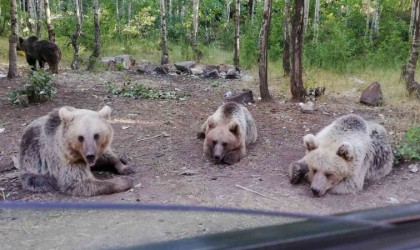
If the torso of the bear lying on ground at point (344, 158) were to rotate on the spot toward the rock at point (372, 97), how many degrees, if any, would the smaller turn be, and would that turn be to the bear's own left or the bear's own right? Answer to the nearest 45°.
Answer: approximately 135° to the bear's own right

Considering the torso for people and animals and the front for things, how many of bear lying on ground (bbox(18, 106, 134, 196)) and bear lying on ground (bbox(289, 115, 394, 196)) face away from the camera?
0

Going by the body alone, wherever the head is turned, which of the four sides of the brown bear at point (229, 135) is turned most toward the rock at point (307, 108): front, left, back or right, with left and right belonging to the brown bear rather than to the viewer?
back

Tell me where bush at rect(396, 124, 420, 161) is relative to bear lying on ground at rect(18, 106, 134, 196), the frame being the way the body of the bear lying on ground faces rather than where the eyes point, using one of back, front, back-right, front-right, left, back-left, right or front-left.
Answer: front-left

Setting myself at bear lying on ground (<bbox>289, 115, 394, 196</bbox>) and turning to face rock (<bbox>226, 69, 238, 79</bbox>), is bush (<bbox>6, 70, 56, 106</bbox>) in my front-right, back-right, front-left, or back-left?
front-left

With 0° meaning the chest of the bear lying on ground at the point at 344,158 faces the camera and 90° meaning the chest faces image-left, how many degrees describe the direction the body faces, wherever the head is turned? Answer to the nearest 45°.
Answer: approximately 45°

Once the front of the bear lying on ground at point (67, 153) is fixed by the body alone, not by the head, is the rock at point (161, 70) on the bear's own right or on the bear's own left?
on the bear's own left

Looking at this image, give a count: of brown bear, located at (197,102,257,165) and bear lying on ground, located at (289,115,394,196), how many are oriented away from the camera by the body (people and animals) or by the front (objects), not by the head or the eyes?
0

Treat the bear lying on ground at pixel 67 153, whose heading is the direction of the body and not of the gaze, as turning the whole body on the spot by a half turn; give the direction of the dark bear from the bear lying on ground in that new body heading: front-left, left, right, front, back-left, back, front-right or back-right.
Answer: front-right

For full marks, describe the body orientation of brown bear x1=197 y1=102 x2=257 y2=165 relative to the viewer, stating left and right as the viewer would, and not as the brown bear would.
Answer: facing the viewer and to the left of the viewer

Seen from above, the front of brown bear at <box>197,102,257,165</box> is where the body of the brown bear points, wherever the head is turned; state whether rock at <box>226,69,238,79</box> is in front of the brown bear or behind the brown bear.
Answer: behind

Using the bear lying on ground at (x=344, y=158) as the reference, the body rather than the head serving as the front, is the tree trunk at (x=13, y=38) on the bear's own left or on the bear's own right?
on the bear's own right

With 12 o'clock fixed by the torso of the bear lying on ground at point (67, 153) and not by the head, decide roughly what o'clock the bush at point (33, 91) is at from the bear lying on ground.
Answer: The bush is roughly at 7 o'clock from the bear lying on ground.
